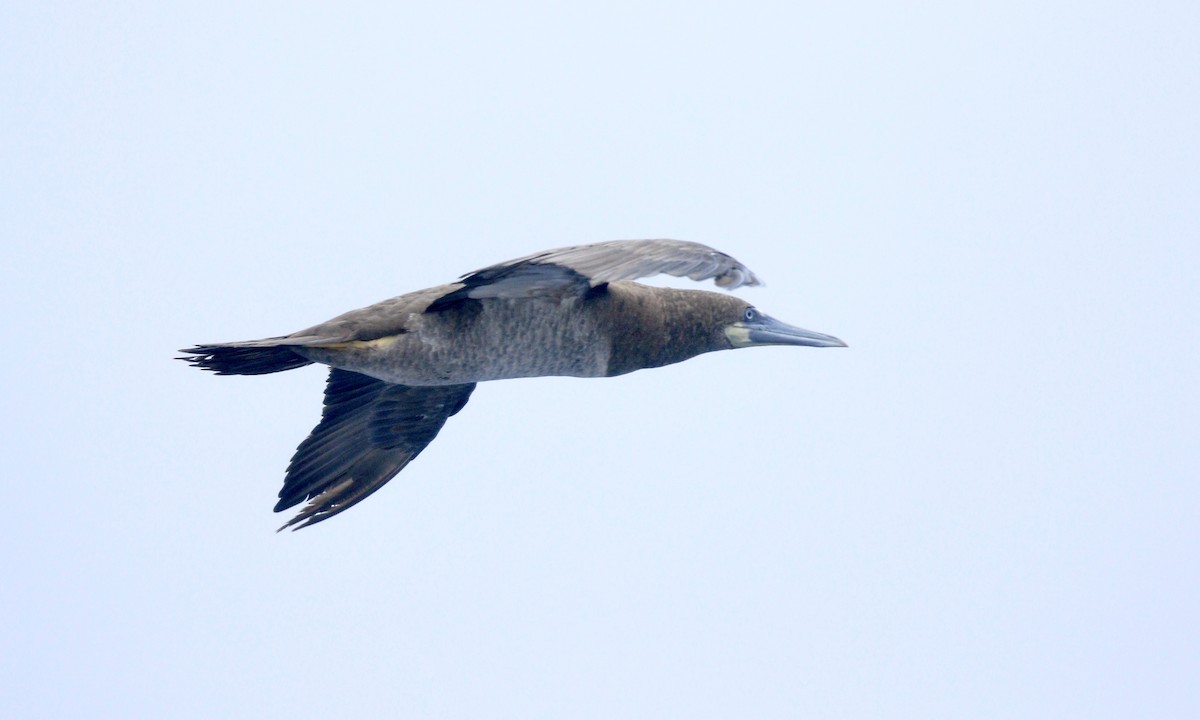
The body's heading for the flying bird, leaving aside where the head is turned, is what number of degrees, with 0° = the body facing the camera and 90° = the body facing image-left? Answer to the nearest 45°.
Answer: approximately 270°
